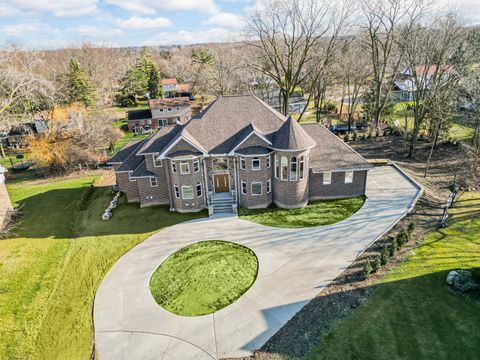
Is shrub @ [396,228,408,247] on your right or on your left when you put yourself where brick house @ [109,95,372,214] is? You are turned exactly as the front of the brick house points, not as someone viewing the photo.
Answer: on your left

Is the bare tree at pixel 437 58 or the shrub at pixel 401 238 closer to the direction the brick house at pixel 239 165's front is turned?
the shrub

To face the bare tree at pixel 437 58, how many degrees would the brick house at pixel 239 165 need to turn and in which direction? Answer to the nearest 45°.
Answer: approximately 135° to its left

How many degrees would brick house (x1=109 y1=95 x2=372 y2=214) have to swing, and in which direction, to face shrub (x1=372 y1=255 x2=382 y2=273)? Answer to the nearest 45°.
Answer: approximately 45° to its left

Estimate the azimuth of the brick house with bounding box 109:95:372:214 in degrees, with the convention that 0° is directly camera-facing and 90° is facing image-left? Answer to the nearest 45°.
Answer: approximately 0°

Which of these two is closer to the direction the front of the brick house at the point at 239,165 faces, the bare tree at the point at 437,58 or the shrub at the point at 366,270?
the shrub
